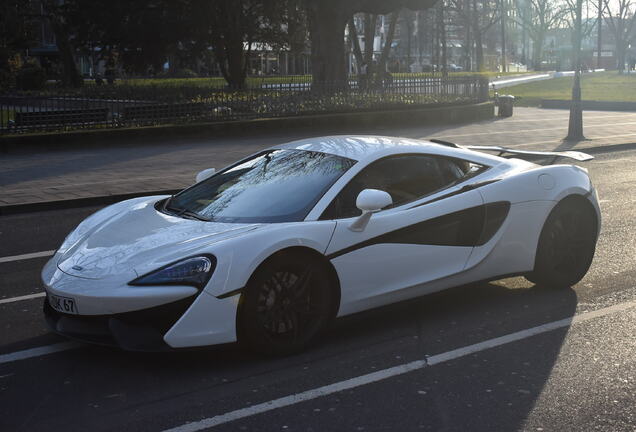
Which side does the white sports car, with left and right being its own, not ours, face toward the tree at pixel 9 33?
right

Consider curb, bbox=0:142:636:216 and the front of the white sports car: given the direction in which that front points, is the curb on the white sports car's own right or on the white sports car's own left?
on the white sports car's own right

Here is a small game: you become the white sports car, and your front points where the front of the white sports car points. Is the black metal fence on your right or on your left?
on your right

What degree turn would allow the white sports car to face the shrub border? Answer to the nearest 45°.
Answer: approximately 135° to its right

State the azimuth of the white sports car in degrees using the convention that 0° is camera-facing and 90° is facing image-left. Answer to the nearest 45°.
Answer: approximately 45°

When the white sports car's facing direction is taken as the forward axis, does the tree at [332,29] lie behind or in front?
behind
